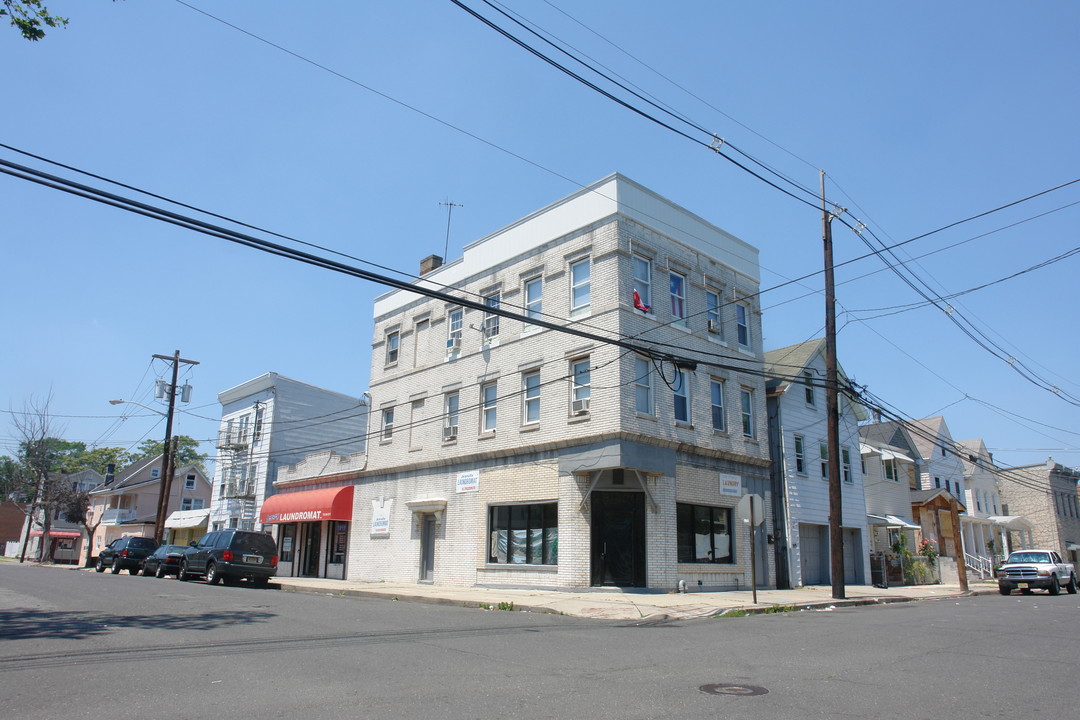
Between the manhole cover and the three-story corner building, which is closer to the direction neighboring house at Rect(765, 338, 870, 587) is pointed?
the manhole cover

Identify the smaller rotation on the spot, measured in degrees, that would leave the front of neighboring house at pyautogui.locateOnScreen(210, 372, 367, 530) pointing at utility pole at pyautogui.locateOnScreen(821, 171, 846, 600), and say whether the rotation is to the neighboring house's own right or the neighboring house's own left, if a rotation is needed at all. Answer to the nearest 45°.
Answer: approximately 90° to the neighboring house's own left

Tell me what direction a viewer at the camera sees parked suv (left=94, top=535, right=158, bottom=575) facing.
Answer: facing away from the viewer and to the left of the viewer

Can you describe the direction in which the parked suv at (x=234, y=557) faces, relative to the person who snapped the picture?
facing away from the viewer and to the left of the viewer

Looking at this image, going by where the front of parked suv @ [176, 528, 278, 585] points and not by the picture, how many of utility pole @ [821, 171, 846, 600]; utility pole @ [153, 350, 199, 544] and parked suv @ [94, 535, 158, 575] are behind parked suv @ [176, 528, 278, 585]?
1

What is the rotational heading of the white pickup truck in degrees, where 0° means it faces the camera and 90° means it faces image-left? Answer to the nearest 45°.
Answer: approximately 45°

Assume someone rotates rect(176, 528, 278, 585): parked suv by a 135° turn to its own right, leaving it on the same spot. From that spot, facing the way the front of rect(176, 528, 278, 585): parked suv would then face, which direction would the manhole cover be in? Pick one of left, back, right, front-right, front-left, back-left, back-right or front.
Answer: right

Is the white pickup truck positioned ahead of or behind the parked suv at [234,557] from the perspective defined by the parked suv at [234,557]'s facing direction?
behind

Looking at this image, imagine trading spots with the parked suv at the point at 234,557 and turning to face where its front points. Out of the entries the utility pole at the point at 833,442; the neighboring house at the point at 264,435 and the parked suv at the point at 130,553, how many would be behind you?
1

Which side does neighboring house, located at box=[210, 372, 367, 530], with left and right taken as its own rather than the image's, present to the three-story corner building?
left

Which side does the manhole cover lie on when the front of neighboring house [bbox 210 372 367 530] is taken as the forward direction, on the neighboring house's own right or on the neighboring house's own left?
on the neighboring house's own left

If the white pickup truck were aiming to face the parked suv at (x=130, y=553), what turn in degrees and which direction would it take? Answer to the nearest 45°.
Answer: approximately 45° to its right

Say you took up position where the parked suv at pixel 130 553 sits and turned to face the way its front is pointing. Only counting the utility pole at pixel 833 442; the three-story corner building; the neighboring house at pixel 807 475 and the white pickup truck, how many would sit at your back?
4

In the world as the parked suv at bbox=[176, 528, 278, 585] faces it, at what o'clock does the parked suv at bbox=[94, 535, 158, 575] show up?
the parked suv at bbox=[94, 535, 158, 575] is roughly at 1 o'clock from the parked suv at bbox=[176, 528, 278, 585].
